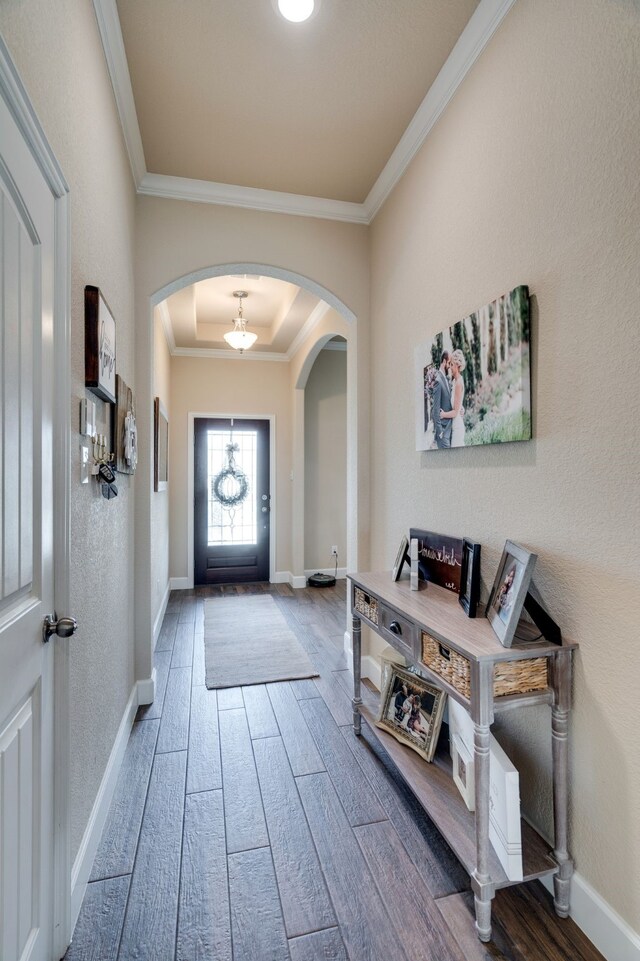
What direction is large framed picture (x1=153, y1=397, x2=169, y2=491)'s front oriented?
to the viewer's right

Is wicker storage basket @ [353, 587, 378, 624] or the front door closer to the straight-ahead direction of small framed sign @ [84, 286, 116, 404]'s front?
the wicker storage basket

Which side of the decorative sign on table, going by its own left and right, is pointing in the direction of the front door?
right

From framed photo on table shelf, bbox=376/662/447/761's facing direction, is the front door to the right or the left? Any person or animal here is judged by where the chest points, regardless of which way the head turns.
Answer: on its right

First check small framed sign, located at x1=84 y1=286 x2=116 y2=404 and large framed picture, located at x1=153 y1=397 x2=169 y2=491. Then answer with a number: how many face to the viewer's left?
0

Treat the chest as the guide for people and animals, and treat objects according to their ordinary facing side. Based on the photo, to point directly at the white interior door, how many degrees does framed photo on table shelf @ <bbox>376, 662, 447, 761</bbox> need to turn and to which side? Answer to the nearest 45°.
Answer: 0° — it already faces it

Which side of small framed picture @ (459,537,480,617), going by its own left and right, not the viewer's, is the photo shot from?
left

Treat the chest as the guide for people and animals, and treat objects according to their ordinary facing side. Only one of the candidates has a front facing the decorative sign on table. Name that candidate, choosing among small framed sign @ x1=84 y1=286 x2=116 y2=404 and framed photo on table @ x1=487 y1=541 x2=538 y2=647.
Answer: the small framed sign

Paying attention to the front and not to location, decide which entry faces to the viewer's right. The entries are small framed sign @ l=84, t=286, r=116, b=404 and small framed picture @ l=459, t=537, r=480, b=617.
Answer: small framed sign @ l=84, t=286, r=116, b=404

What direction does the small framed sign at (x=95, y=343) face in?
to the viewer's right

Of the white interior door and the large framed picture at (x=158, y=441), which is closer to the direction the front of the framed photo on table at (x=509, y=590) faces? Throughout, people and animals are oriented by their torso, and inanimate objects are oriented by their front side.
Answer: the white interior door

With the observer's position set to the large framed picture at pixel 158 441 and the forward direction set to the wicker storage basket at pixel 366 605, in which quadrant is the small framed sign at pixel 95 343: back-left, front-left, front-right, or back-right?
front-right

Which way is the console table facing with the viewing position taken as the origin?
facing the viewer and to the left of the viewer

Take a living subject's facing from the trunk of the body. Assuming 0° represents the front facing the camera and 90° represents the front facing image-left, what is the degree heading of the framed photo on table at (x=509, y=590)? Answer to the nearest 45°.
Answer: approximately 45°
